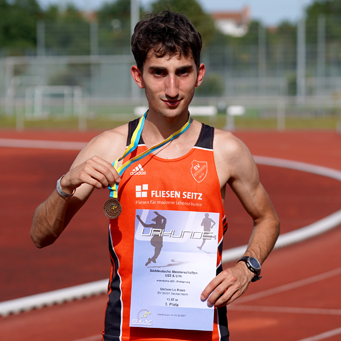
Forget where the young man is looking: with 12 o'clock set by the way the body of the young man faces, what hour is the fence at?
The fence is roughly at 6 o'clock from the young man.

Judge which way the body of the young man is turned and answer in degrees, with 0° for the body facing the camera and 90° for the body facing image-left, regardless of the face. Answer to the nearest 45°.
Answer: approximately 0°
